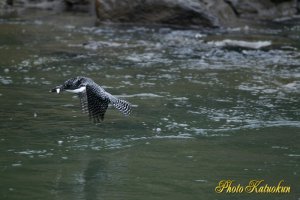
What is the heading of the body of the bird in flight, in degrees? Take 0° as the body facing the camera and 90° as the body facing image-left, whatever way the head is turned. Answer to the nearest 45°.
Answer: approximately 90°

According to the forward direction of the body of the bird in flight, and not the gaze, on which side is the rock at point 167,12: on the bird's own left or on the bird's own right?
on the bird's own right

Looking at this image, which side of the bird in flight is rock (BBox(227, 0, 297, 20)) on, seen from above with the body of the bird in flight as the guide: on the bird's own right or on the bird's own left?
on the bird's own right
